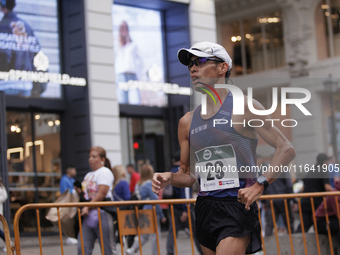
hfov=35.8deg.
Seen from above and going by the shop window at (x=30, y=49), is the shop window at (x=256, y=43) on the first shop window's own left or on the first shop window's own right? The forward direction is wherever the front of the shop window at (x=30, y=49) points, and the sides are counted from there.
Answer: on the first shop window's own left

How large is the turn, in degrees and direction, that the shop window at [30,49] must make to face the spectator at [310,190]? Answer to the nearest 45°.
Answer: approximately 45° to its left

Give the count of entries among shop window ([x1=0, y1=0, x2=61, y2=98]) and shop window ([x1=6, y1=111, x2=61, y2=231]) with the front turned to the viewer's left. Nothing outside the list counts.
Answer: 0

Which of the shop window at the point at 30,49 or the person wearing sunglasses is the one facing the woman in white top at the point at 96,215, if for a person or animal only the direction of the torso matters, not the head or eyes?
the shop window

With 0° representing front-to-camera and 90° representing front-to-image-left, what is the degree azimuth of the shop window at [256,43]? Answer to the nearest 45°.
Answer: approximately 45°
